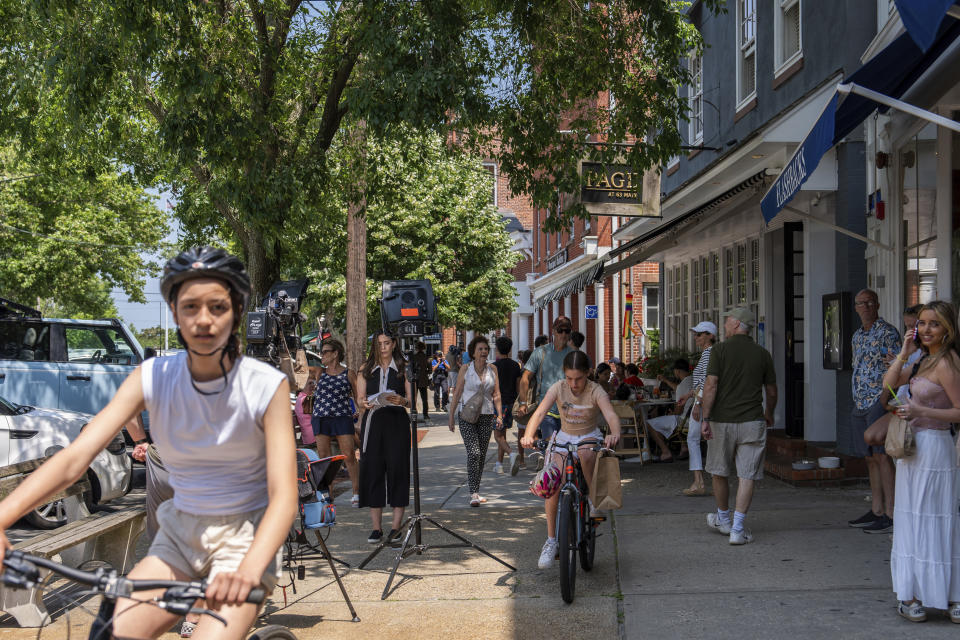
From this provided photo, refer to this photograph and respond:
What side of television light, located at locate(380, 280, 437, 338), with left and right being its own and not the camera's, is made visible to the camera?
back

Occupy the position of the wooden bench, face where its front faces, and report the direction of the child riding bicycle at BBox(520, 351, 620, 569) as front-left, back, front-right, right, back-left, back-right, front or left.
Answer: front-left

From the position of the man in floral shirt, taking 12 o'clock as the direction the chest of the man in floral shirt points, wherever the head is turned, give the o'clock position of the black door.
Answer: The black door is roughly at 4 o'clock from the man in floral shirt.

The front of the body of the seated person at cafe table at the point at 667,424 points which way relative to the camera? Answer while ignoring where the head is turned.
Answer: to the viewer's left

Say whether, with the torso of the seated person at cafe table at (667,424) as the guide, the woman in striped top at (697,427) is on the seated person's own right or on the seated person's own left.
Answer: on the seated person's own left

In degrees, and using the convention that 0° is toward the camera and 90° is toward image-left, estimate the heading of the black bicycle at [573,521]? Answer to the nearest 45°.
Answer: approximately 0°

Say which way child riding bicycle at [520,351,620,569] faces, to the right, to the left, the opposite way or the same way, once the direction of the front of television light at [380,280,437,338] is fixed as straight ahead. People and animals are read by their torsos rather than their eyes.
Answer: the opposite way

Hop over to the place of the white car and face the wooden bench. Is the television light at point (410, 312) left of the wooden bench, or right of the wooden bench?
left

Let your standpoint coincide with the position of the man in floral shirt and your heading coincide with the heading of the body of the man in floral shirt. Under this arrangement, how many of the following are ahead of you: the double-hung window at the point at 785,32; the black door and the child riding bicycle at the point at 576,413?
1

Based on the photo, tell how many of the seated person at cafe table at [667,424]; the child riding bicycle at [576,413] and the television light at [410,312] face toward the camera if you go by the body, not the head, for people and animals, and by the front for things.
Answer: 1

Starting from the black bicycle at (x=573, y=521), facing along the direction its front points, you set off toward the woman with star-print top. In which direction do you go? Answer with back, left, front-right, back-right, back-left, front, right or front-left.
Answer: back-right

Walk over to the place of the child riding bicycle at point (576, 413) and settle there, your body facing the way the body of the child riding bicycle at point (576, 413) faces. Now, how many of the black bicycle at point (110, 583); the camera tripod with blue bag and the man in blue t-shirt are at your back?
1

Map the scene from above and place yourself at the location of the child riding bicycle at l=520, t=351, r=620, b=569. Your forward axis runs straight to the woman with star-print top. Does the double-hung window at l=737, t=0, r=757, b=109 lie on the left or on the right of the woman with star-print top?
right

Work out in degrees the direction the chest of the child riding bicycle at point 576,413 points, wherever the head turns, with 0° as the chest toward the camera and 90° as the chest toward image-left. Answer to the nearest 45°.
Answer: approximately 0°

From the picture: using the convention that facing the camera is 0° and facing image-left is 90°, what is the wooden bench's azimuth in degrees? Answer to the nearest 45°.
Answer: approximately 315°

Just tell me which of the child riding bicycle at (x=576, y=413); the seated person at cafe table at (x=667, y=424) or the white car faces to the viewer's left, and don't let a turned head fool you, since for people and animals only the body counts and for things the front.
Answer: the seated person at cafe table
